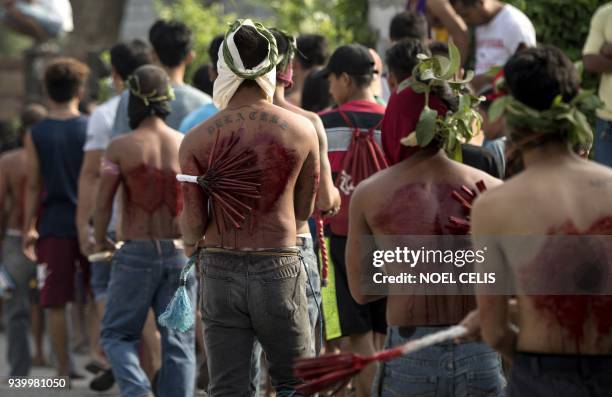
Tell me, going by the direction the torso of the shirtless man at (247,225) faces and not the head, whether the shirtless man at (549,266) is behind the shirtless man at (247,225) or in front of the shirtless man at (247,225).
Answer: behind

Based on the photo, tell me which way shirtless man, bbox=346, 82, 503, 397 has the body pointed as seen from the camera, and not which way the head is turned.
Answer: away from the camera

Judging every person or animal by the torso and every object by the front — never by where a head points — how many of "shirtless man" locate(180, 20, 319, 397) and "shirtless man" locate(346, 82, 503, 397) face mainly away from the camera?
2

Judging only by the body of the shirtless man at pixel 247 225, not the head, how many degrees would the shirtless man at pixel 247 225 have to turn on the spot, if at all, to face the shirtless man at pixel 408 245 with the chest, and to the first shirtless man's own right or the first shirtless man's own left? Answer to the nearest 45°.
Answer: approximately 135° to the first shirtless man's own right

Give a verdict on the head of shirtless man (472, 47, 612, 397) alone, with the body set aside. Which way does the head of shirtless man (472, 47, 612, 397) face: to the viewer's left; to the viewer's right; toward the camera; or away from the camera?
away from the camera

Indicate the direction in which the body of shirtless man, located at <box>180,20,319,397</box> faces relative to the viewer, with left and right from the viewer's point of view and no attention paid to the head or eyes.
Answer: facing away from the viewer

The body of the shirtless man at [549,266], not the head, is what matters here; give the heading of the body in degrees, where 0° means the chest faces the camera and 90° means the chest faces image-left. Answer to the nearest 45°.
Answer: approximately 180°

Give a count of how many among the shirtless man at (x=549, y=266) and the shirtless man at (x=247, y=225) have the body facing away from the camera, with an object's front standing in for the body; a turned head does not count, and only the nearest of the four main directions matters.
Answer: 2

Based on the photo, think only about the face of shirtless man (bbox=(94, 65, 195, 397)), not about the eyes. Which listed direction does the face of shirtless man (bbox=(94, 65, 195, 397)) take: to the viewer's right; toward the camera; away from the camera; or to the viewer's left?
away from the camera
